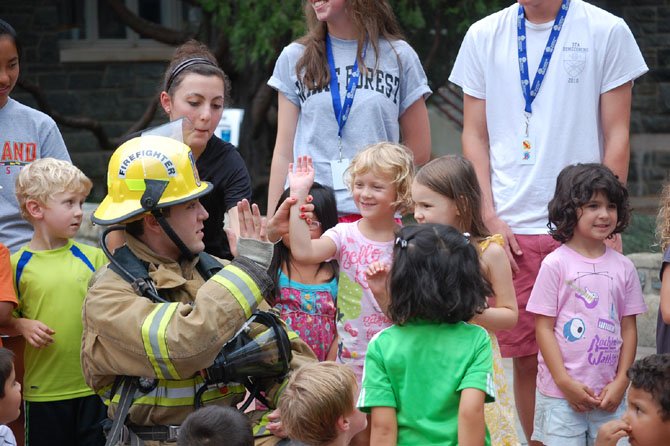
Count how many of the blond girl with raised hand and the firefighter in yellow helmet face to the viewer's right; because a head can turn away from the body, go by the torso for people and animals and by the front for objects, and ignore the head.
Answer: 1

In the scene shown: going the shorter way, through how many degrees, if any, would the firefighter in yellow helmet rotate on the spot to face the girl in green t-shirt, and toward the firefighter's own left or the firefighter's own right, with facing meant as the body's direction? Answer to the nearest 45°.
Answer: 0° — they already face them

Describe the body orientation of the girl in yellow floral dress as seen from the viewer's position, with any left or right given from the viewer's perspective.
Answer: facing to the left of the viewer

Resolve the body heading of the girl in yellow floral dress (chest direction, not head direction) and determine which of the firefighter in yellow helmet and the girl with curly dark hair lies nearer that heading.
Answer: the firefighter in yellow helmet

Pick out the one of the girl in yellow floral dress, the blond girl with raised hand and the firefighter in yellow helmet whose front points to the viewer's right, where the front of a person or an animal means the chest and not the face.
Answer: the firefighter in yellow helmet

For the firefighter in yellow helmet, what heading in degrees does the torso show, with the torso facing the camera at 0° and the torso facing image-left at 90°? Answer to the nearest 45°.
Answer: approximately 270°

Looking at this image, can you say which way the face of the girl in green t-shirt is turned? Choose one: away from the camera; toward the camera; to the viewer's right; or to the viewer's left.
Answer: away from the camera

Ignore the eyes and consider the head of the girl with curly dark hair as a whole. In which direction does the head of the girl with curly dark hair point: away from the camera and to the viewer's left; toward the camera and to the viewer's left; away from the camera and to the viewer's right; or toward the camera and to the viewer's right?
toward the camera and to the viewer's right
